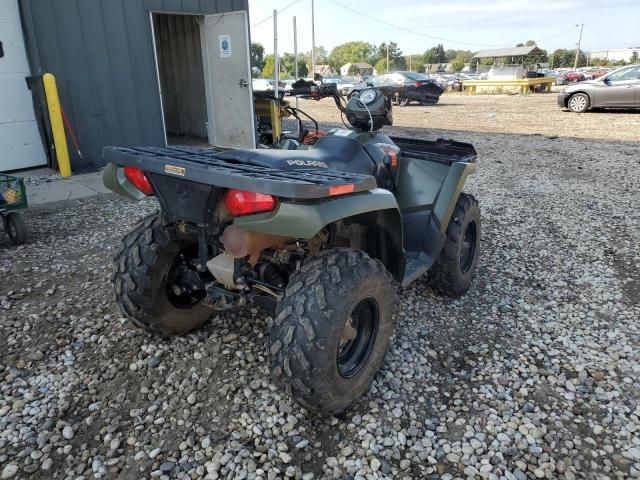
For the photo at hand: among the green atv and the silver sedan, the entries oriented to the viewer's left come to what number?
1

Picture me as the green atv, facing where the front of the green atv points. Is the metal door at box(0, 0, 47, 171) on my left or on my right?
on my left

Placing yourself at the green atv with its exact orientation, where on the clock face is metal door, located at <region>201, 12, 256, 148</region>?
The metal door is roughly at 10 o'clock from the green atv.

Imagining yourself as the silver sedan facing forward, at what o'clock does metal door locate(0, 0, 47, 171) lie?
The metal door is roughly at 10 o'clock from the silver sedan.

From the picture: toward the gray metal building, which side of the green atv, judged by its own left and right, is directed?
left

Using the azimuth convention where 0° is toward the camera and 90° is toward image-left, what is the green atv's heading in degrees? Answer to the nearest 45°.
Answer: approximately 225°

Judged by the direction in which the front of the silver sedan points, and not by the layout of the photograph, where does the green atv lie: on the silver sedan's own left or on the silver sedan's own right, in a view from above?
on the silver sedan's own left

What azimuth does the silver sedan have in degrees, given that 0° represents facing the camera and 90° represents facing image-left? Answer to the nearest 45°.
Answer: approximately 90°

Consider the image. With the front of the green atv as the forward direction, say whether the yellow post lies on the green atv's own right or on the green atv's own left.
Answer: on the green atv's own left
